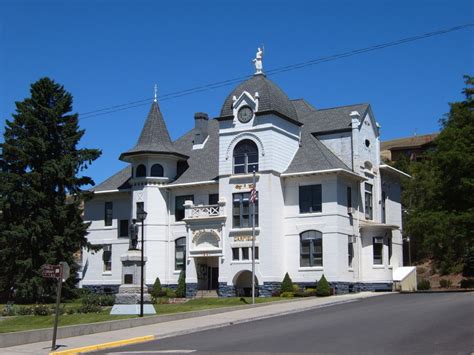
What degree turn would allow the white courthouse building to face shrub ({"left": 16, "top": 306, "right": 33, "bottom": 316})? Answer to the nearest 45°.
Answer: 0° — it already faces it

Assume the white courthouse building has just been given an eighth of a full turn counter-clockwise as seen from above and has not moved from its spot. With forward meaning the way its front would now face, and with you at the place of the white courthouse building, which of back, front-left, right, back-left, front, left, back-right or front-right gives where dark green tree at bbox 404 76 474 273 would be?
left

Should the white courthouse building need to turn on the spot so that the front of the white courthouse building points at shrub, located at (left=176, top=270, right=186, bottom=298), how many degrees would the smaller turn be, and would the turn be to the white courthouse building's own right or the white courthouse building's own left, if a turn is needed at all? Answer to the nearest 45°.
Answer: approximately 45° to the white courthouse building's own right

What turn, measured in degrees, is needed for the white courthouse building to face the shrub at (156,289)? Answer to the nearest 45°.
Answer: approximately 45° to its right

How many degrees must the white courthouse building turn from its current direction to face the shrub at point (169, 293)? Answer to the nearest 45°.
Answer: approximately 45° to its right

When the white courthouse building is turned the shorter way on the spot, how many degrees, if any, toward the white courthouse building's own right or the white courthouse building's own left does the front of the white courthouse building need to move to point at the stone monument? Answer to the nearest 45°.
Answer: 0° — it already faces it

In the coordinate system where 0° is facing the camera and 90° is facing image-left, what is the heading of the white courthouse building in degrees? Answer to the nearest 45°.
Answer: approximately 45°
